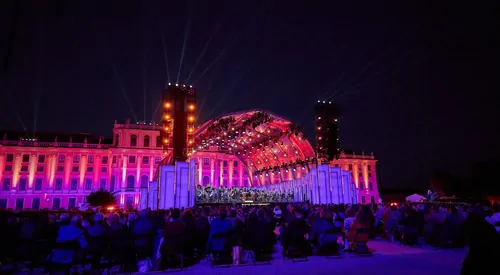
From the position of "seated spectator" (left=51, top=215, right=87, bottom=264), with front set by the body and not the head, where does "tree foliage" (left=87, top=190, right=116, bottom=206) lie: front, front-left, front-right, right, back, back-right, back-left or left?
front-left

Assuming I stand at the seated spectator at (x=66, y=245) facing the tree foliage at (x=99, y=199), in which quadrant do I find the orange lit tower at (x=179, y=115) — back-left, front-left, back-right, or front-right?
front-right

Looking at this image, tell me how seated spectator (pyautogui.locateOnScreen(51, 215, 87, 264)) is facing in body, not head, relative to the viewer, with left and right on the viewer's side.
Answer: facing away from the viewer and to the right of the viewer

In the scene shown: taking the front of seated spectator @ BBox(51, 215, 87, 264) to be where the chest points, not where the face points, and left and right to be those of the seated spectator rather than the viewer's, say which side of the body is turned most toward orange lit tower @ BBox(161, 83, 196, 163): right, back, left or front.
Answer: front
